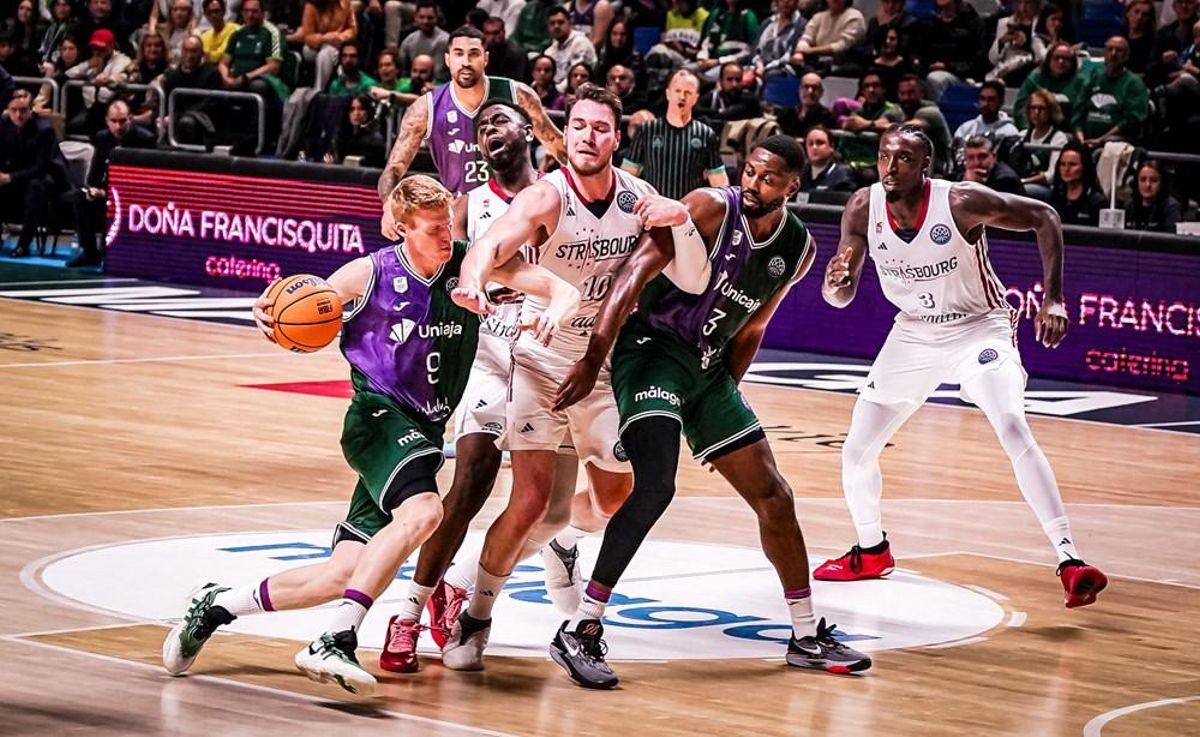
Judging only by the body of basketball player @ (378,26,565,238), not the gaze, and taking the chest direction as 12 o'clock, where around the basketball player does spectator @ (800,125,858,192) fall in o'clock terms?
The spectator is roughly at 7 o'clock from the basketball player.

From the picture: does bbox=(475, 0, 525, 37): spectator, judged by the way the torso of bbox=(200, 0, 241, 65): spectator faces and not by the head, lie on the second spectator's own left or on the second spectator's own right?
on the second spectator's own left

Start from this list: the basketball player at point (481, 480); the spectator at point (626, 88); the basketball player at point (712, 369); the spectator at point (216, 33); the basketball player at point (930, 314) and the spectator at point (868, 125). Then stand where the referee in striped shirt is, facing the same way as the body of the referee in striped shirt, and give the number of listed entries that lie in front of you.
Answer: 3

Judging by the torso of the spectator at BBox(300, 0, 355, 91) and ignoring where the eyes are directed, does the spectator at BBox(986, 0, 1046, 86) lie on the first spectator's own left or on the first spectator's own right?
on the first spectator's own left

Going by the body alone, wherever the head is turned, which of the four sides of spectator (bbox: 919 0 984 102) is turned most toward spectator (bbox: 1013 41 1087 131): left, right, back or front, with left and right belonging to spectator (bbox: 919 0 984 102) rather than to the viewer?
left

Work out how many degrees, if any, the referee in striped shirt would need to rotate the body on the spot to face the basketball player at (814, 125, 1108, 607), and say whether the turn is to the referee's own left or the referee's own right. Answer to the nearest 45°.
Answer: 0° — they already face them

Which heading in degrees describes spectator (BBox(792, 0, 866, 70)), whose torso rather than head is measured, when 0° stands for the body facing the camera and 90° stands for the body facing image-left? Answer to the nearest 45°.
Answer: approximately 45°
